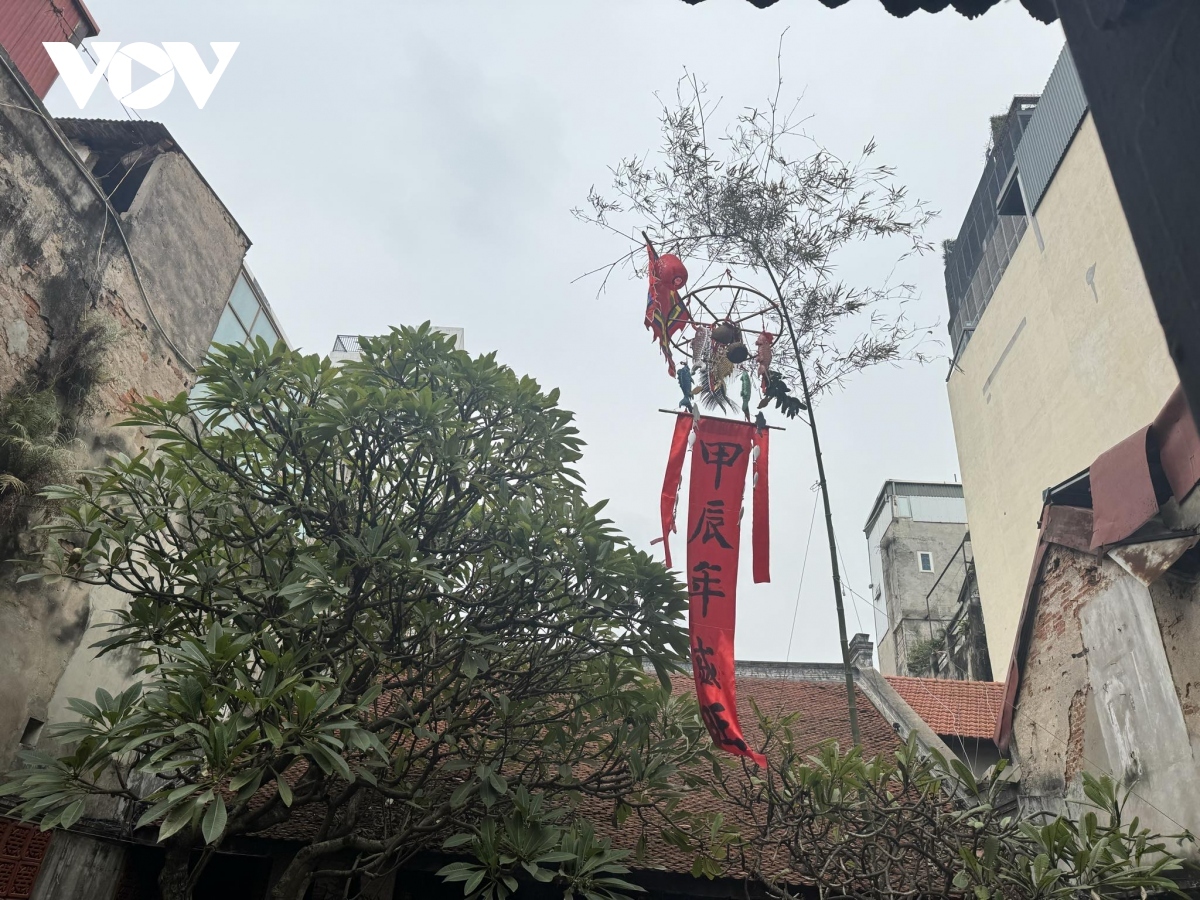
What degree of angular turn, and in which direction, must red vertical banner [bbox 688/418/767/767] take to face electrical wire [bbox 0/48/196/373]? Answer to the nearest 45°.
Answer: approximately 90° to its right

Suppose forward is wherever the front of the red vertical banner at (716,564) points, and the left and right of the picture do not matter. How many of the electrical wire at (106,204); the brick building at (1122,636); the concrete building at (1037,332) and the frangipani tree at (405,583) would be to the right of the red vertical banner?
2

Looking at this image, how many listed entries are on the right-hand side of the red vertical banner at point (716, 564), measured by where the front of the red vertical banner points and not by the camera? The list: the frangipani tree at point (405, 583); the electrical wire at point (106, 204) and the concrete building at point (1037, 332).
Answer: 2

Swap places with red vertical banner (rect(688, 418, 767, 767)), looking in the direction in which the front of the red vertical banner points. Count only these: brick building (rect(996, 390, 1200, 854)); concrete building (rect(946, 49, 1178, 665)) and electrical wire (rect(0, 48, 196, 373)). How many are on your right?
1

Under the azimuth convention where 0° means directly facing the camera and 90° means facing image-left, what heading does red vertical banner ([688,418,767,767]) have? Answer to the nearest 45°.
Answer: approximately 0°

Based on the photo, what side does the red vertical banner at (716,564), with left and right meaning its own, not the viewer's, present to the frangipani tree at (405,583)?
right

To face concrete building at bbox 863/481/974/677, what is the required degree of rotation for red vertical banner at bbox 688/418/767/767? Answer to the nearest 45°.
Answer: approximately 180°
